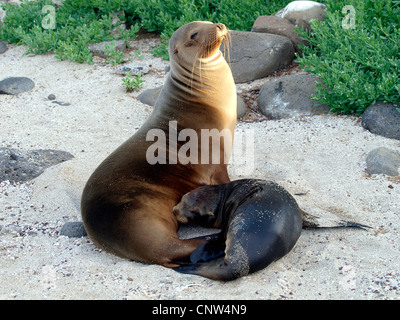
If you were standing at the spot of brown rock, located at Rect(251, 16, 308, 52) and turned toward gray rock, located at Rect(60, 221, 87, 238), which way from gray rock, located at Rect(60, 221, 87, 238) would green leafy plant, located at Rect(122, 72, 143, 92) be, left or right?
right

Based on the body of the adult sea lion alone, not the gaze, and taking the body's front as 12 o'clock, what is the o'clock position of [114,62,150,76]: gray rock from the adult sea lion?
The gray rock is roughly at 9 o'clock from the adult sea lion.

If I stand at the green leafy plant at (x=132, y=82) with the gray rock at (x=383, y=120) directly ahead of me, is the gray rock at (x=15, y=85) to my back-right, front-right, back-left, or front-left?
back-right

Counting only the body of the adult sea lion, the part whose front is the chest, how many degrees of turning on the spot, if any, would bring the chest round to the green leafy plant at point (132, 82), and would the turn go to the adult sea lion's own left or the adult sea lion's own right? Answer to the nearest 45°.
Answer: approximately 90° to the adult sea lion's own left

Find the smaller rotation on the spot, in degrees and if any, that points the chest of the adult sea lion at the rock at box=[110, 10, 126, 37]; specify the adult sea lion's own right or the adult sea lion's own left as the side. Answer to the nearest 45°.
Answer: approximately 90° to the adult sea lion's own left

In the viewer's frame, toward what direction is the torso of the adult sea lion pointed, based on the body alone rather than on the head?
to the viewer's right

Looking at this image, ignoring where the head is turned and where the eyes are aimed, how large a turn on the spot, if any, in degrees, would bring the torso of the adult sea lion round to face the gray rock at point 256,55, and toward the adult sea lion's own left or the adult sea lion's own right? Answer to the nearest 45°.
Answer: approximately 90° to the adult sea lion's own left
